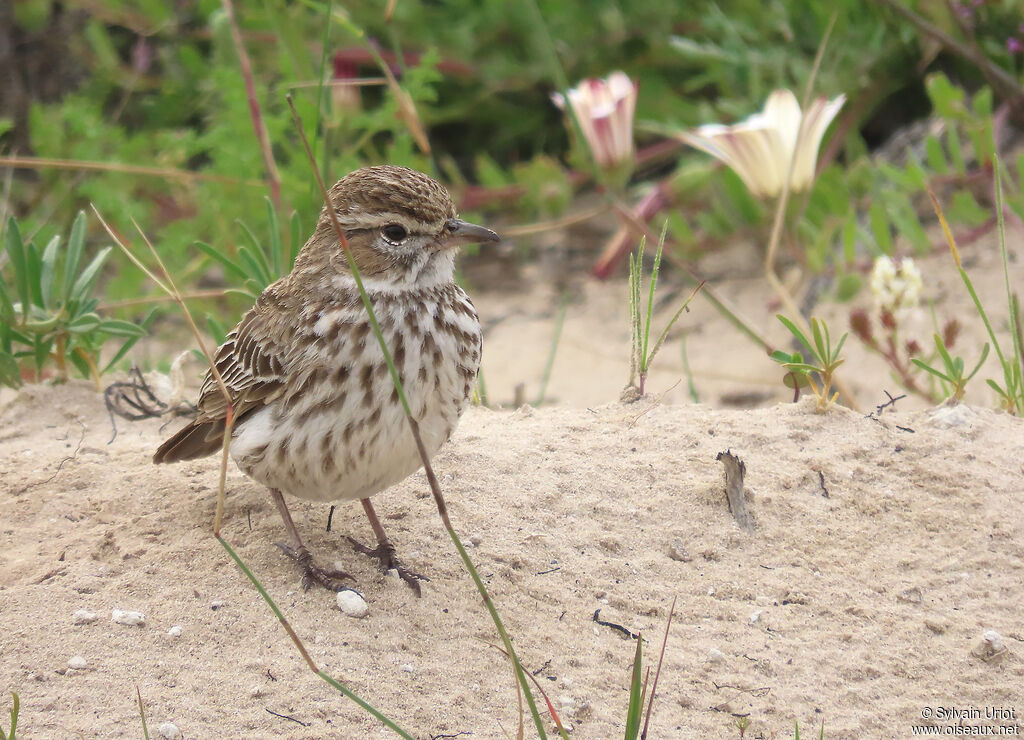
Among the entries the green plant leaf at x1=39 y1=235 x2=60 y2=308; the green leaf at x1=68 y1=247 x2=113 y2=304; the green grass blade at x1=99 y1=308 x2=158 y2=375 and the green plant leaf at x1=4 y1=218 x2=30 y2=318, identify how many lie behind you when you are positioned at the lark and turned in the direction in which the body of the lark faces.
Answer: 4

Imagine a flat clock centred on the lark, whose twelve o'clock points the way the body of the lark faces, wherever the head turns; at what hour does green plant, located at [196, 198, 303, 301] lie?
The green plant is roughly at 7 o'clock from the lark.

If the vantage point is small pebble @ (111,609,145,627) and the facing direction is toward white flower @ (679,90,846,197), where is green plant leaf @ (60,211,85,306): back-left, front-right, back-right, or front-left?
front-left

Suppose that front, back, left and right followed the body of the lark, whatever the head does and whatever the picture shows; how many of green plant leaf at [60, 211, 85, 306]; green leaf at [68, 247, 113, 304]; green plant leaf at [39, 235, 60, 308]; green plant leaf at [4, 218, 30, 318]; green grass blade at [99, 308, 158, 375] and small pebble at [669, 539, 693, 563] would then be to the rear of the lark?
5

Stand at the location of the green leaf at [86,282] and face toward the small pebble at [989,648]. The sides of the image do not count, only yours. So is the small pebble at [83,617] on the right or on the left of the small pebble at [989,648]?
right

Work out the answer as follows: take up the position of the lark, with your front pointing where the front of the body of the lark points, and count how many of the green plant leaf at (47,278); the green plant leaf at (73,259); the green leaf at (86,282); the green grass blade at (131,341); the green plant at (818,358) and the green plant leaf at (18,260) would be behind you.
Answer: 5

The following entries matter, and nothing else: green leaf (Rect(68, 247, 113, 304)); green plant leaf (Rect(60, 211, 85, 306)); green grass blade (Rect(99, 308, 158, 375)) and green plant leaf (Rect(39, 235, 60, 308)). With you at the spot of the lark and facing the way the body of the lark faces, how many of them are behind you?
4

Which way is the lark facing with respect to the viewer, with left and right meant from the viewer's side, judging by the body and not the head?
facing the viewer and to the right of the viewer

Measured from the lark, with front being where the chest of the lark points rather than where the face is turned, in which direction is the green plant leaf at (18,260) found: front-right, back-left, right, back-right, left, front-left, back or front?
back

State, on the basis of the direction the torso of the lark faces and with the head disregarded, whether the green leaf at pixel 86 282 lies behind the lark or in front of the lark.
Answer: behind

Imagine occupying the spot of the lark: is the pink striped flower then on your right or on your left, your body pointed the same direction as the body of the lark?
on your left

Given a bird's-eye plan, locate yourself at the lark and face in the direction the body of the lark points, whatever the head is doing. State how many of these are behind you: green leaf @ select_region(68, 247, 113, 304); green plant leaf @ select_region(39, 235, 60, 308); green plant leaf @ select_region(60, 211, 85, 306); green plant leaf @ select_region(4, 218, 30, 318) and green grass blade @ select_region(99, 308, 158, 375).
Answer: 5

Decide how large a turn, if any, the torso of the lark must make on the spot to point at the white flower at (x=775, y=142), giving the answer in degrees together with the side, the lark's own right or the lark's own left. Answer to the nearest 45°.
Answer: approximately 90° to the lark's own left

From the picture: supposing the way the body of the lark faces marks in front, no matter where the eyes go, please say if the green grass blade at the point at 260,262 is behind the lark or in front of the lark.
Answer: behind

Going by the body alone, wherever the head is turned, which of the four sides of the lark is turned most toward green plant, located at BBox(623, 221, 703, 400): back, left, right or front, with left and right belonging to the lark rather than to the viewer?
left

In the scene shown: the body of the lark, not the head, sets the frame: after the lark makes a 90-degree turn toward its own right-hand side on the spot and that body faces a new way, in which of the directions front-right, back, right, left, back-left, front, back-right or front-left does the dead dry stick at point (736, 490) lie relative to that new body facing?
back-left

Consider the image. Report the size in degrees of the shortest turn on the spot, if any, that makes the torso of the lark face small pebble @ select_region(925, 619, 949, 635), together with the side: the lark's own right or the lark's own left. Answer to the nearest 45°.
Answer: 0° — it already faces it
